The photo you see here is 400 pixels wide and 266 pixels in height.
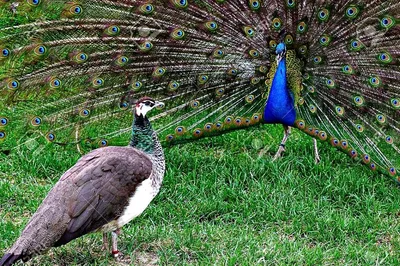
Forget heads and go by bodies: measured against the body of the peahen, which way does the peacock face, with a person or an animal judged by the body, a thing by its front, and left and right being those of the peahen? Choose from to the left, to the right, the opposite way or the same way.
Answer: to the right

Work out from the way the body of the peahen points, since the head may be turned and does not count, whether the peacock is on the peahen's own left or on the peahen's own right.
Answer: on the peahen's own left

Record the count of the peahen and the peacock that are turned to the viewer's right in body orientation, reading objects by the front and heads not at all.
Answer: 1

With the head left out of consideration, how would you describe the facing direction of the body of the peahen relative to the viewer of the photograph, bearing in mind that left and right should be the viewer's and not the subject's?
facing to the right of the viewer

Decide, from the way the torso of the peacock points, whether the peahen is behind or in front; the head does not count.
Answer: in front

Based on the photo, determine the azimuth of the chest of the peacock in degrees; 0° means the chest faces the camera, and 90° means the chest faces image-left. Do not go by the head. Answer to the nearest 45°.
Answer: approximately 0°
